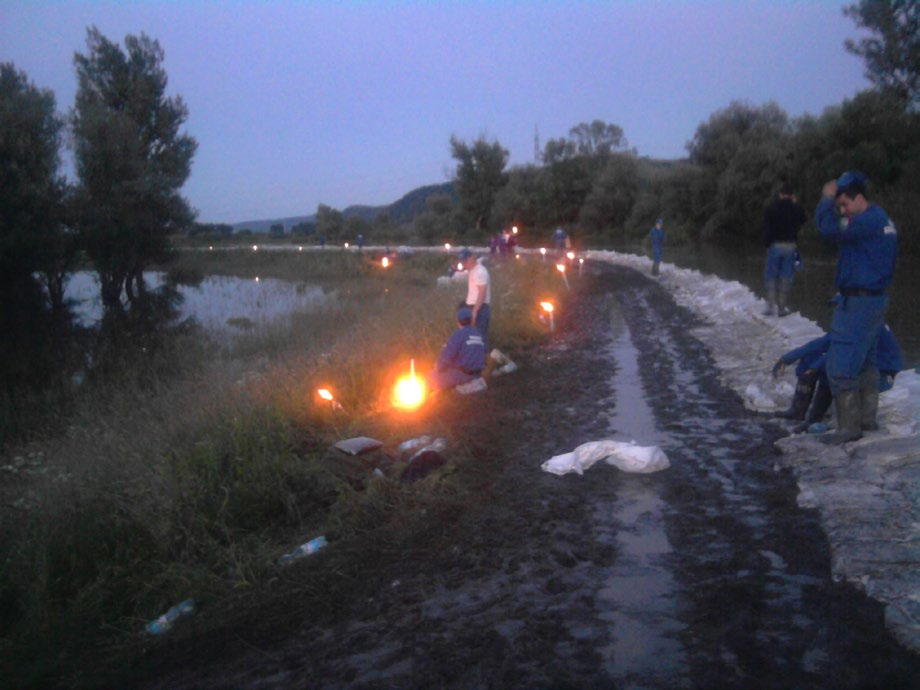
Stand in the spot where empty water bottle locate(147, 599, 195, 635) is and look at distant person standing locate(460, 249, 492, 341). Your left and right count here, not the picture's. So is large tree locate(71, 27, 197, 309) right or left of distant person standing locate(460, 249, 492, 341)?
left

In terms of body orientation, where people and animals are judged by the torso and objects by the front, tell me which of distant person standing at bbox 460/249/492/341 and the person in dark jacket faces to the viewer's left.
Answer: the distant person standing

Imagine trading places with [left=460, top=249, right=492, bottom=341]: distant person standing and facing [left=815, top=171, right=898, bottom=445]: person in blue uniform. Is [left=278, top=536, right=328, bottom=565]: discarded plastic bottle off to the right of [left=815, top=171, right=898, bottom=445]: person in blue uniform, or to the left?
right

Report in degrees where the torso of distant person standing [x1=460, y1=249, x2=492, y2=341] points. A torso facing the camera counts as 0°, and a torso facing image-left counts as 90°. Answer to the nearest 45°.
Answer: approximately 90°

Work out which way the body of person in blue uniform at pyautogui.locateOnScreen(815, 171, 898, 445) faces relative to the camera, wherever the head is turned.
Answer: to the viewer's left

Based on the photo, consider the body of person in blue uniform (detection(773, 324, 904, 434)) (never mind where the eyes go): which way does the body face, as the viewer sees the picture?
to the viewer's left
